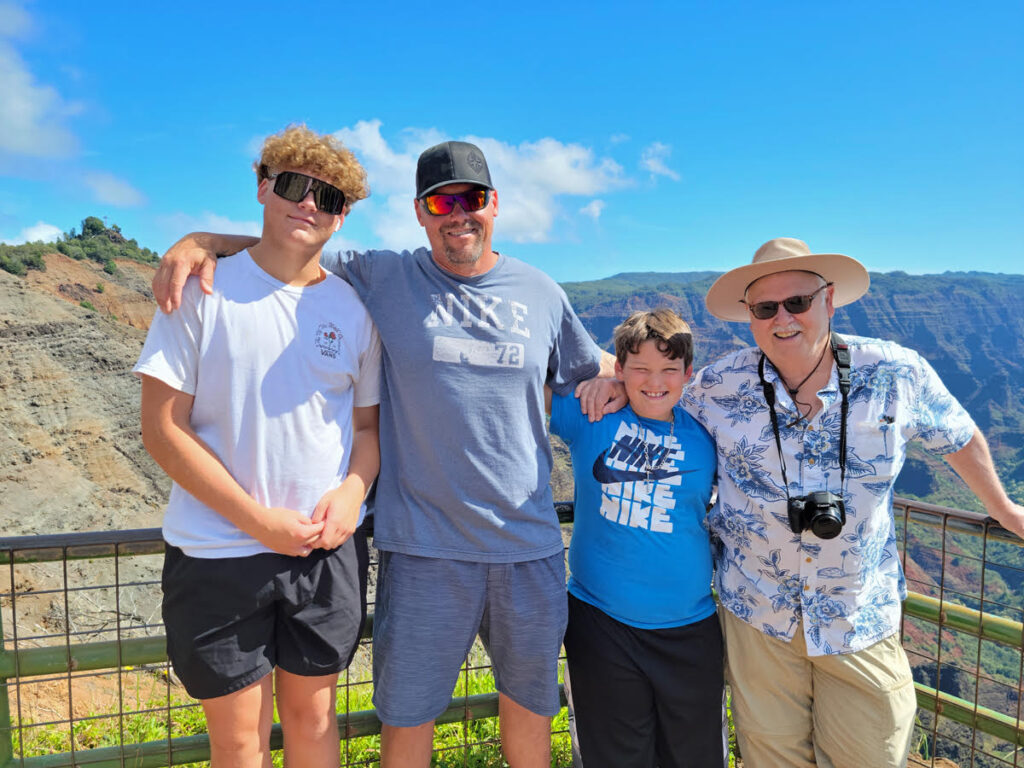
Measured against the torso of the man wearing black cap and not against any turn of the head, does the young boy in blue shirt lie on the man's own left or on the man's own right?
on the man's own left

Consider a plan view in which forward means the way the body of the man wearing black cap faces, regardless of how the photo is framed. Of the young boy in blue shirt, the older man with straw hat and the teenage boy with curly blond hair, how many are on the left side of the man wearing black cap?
2

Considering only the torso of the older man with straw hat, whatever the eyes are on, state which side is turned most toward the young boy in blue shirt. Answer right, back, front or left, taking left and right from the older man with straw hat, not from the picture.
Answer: right

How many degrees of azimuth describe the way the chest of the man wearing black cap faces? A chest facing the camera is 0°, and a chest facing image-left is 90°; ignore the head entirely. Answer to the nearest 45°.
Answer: approximately 0°

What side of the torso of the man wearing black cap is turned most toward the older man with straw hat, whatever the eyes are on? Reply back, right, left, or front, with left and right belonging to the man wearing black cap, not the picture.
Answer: left

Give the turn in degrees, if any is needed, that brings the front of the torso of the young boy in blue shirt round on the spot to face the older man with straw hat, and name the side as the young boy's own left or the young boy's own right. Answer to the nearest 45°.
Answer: approximately 90° to the young boy's own left
